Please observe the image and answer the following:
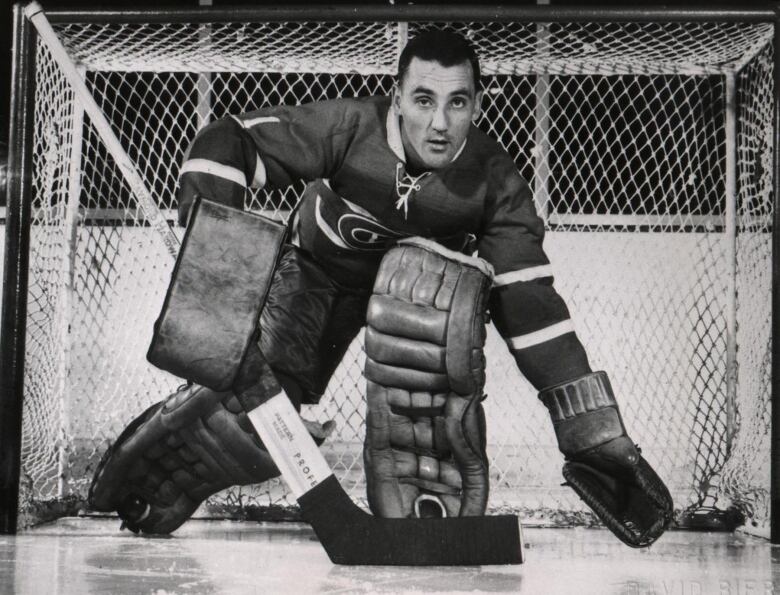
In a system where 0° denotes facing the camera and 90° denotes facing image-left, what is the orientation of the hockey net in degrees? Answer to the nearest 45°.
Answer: approximately 0°

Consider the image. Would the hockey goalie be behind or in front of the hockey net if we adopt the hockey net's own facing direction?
in front

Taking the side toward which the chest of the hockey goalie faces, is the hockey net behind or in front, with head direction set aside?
behind

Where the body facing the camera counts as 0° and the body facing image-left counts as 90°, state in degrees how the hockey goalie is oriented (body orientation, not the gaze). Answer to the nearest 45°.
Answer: approximately 0°

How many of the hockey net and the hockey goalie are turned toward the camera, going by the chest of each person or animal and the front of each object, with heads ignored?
2
